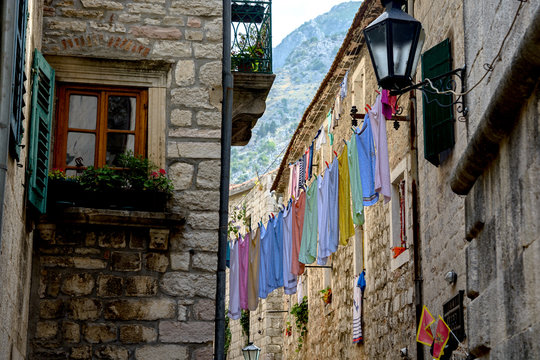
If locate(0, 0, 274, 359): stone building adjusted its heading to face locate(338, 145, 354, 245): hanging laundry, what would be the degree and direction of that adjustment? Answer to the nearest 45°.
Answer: approximately 135° to its left

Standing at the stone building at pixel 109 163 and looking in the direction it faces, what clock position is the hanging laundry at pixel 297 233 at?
The hanging laundry is roughly at 7 o'clock from the stone building.

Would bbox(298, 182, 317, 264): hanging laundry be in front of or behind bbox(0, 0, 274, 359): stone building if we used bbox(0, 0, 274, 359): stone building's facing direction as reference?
behind

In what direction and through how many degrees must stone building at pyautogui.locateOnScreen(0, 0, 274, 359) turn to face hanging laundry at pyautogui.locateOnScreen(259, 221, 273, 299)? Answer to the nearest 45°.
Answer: approximately 180°

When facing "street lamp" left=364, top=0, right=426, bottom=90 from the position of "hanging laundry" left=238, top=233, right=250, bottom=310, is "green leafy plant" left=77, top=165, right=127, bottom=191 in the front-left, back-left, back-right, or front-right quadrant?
front-right

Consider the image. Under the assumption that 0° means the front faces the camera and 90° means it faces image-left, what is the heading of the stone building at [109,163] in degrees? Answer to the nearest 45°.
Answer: approximately 0°

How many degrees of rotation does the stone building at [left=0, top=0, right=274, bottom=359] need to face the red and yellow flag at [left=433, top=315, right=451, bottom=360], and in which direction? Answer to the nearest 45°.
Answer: approximately 90° to its left

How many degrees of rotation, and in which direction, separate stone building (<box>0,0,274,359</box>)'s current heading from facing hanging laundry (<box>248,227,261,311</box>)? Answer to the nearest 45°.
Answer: approximately 180°

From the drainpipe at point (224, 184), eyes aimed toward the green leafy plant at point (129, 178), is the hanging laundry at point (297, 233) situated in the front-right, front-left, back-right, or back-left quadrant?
back-right
